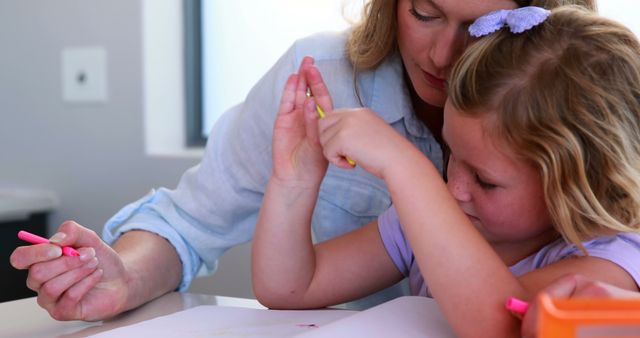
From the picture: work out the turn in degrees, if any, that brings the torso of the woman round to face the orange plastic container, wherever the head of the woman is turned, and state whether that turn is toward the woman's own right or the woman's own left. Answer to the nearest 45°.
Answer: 0° — they already face it

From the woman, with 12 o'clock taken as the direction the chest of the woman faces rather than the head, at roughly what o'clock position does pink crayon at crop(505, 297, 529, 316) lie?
The pink crayon is roughly at 11 o'clock from the woman.

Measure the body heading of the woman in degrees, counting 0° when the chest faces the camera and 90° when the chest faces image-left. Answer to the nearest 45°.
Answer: approximately 0°

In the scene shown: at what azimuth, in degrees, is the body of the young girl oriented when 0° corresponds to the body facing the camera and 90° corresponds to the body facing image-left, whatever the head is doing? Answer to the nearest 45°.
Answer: approximately 45°
